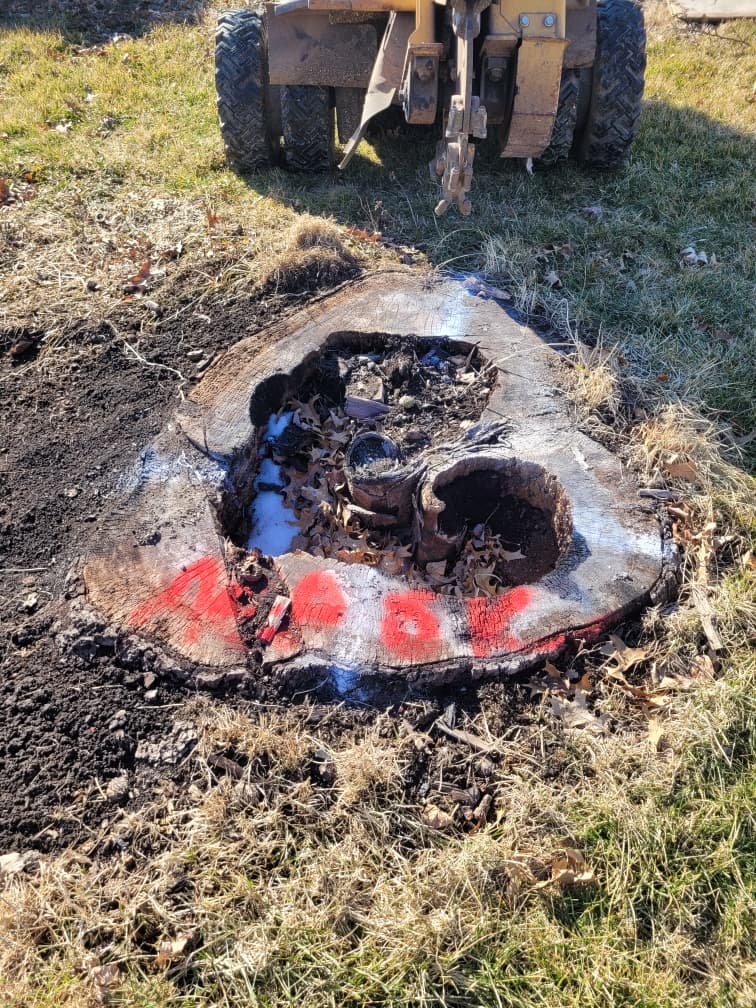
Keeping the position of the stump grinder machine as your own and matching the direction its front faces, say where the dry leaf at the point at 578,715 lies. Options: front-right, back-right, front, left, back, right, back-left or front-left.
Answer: front

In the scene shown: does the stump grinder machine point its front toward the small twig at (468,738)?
yes

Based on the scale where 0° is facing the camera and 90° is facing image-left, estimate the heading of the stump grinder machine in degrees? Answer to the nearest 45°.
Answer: approximately 0°

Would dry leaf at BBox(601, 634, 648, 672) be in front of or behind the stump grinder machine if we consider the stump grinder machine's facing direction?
in front

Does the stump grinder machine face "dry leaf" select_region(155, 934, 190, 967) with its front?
yes

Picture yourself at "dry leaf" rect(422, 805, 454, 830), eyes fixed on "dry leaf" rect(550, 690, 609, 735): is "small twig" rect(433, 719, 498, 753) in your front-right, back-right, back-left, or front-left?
front-left

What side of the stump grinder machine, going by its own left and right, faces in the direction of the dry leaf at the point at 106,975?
front

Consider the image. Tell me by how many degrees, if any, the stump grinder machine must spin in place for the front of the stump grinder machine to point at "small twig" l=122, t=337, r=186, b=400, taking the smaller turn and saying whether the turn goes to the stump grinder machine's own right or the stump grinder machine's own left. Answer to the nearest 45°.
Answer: approximately 45° to the stump grinder machine's own right

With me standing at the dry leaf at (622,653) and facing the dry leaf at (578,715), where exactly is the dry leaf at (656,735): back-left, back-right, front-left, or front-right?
front-left

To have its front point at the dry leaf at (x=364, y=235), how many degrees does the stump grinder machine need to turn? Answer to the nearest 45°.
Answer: approximately 45° to its right

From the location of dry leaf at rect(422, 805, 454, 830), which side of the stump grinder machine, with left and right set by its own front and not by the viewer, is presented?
front

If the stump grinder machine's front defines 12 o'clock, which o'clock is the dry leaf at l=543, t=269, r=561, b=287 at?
The dry leaf is roughly at 11 o'clock from the stump grinder machine.

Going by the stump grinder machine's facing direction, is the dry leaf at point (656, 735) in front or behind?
in front
